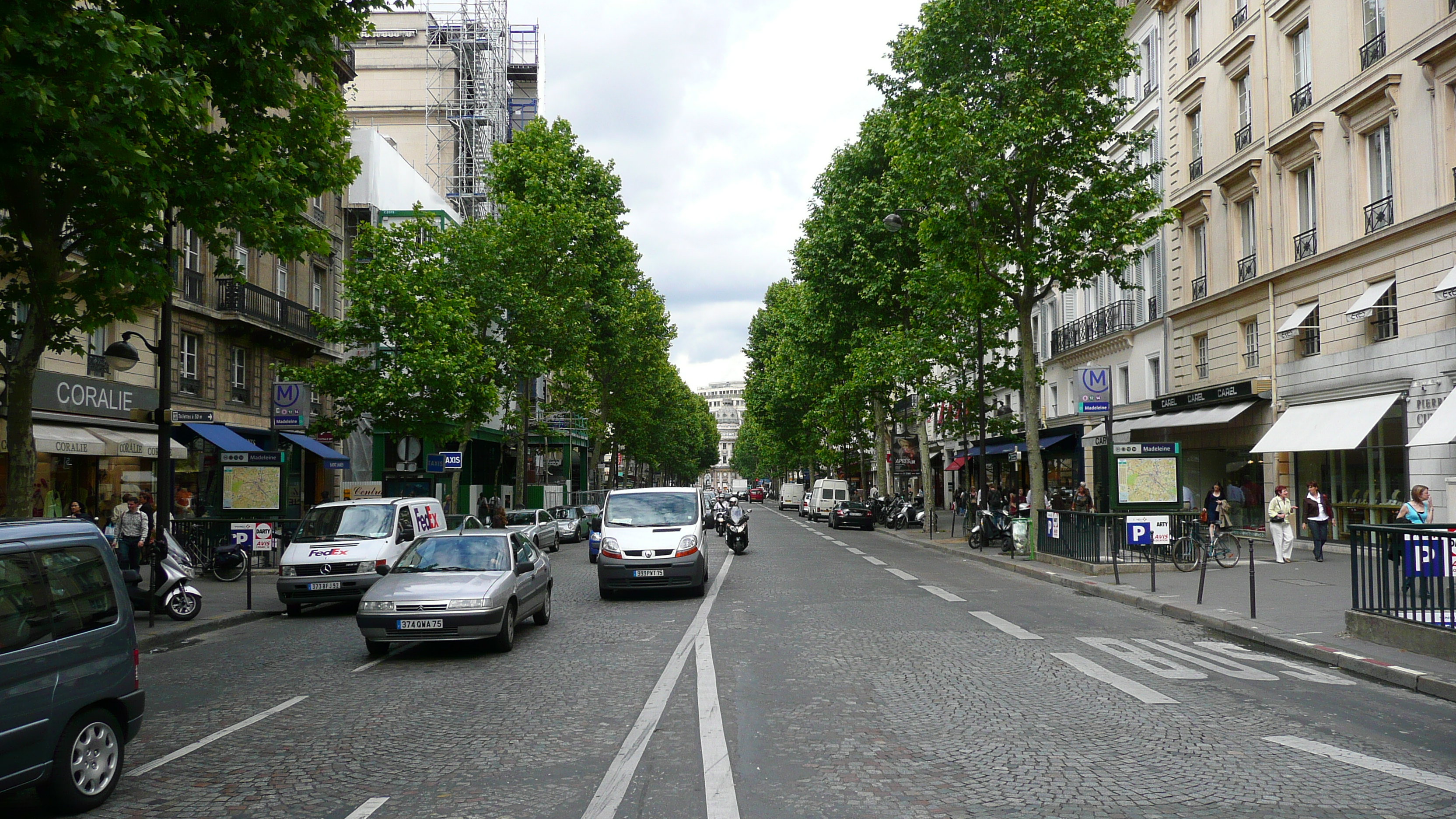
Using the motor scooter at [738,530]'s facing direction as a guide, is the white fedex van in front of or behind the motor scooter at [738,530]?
in front

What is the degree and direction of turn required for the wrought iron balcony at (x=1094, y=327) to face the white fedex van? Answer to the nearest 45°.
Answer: approximately 45° to its left

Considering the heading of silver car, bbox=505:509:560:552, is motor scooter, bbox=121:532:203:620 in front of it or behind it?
in front

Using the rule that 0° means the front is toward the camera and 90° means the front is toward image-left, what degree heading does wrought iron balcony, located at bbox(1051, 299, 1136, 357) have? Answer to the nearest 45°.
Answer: approximately 45°

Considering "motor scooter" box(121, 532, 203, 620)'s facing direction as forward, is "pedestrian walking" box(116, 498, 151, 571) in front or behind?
behind

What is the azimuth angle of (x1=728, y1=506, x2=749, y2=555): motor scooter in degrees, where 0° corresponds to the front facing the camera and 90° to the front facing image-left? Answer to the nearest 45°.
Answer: approximately 0°

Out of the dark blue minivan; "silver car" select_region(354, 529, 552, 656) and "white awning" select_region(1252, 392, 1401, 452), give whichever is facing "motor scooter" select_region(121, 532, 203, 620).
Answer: the white awning

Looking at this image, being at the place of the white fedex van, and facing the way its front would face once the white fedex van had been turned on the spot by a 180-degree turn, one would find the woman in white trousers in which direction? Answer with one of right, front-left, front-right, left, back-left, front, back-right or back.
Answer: front-right

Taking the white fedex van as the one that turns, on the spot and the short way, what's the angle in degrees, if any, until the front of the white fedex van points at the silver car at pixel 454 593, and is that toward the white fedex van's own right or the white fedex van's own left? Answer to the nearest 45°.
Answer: approximately 45° to the white fedex van's own left

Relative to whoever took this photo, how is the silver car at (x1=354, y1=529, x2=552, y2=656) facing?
facing the viewer and to the left of the viewer

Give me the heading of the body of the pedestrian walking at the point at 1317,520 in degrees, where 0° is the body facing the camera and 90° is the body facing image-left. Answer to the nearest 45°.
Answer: approximately 0°

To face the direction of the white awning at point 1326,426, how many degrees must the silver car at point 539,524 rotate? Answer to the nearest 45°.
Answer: approximately 90° to its left

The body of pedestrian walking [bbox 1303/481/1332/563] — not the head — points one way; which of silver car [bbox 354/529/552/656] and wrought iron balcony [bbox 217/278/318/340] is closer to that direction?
the silver car

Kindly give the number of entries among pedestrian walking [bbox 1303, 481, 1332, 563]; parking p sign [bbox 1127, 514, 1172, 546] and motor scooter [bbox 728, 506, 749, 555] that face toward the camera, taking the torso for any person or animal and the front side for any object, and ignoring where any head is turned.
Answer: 3
